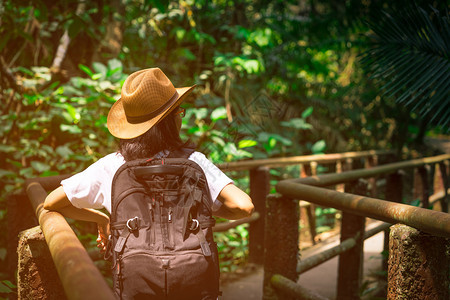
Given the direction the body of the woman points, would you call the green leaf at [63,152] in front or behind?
in front

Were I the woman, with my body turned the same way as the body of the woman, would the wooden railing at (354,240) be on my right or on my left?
on my right

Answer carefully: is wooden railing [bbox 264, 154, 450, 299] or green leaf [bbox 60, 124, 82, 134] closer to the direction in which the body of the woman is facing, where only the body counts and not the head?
the green leaf

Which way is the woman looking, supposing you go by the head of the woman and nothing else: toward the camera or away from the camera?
away from the camera

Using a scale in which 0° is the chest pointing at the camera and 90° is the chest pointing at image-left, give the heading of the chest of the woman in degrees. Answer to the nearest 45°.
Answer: approximately 180°

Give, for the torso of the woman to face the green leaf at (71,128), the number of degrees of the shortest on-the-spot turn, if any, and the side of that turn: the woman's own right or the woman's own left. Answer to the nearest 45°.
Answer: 0° — they already face it

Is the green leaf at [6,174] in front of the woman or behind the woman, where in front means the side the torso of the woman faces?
in front

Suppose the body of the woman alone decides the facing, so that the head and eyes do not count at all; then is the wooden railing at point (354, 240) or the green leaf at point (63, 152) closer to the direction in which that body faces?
the green leaf
